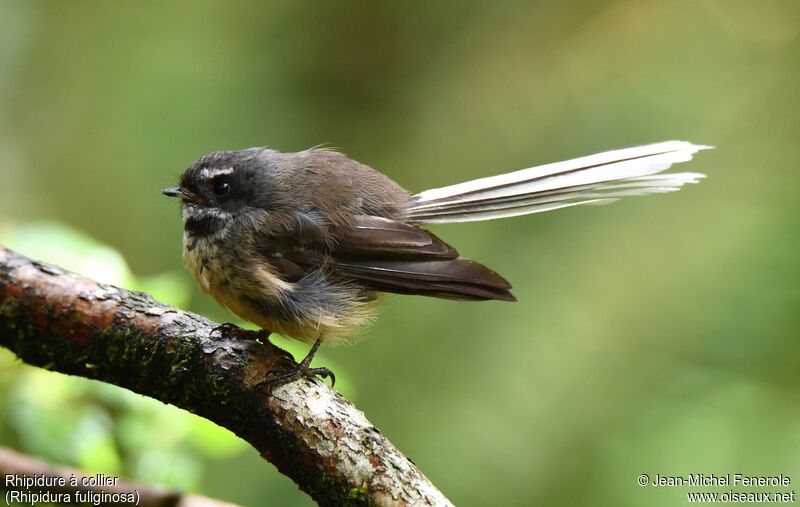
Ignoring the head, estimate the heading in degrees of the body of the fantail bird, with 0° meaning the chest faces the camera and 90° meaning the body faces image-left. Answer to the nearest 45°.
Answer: approximately 90°
